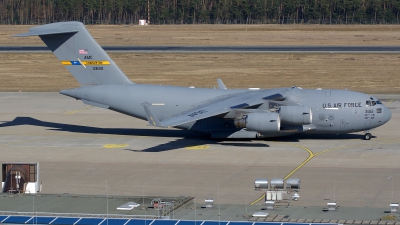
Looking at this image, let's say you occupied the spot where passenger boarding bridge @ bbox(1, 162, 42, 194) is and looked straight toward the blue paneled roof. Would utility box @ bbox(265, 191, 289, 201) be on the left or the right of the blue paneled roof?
left

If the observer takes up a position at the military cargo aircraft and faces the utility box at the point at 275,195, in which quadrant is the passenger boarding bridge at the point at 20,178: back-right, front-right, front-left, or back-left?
front-right

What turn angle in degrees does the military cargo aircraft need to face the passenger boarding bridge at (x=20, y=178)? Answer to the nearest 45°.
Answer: approximately 90° to its right

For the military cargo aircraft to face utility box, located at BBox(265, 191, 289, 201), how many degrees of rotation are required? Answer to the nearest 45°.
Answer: approximately 90° to its right

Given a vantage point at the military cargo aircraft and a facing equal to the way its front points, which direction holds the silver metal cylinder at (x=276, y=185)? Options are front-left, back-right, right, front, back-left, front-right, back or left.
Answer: right

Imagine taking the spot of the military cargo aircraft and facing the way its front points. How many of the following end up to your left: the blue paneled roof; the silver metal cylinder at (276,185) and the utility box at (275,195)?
0

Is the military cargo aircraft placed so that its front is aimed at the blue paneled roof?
no

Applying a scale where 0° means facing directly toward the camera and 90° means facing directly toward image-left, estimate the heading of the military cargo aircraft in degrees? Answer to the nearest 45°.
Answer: approximately 270°
